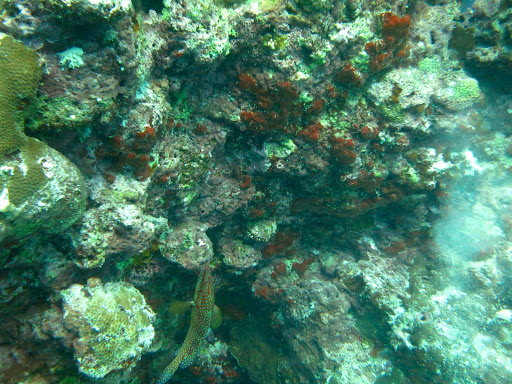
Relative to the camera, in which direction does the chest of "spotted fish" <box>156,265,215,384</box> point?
away from the camera

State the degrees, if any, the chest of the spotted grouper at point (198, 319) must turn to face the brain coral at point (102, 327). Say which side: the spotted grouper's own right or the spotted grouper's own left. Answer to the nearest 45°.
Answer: approximately 135° to the spotted grouper's own left
